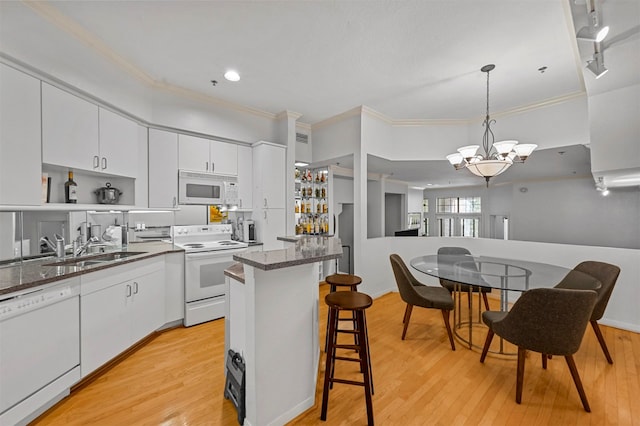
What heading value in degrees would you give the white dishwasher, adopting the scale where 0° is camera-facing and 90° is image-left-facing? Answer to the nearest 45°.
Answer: approximately 315°

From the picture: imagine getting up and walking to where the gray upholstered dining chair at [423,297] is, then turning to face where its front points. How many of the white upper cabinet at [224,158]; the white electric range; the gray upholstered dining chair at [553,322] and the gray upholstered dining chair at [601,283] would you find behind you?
2

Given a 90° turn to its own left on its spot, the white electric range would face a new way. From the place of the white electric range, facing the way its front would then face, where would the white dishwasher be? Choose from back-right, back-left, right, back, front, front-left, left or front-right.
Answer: back

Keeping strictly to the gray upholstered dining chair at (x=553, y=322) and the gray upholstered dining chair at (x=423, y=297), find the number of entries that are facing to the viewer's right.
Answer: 1

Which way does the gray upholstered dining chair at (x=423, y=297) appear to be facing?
to the viewer's right

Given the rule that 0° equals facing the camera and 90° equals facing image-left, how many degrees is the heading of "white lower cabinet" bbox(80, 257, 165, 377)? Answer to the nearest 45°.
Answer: approximately 315°

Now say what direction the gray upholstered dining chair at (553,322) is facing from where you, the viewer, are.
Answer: facing away from the viewer and to the left of the viewer

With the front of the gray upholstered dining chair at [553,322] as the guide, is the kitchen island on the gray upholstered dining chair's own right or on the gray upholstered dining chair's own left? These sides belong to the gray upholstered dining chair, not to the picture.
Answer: on the gray upholstered dining chair's own left

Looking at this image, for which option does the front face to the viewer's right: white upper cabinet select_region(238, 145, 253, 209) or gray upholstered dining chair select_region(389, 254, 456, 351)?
the gray upholstered dining chair

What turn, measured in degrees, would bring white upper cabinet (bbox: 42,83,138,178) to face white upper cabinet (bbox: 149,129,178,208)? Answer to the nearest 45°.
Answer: approximately 90° to its left
